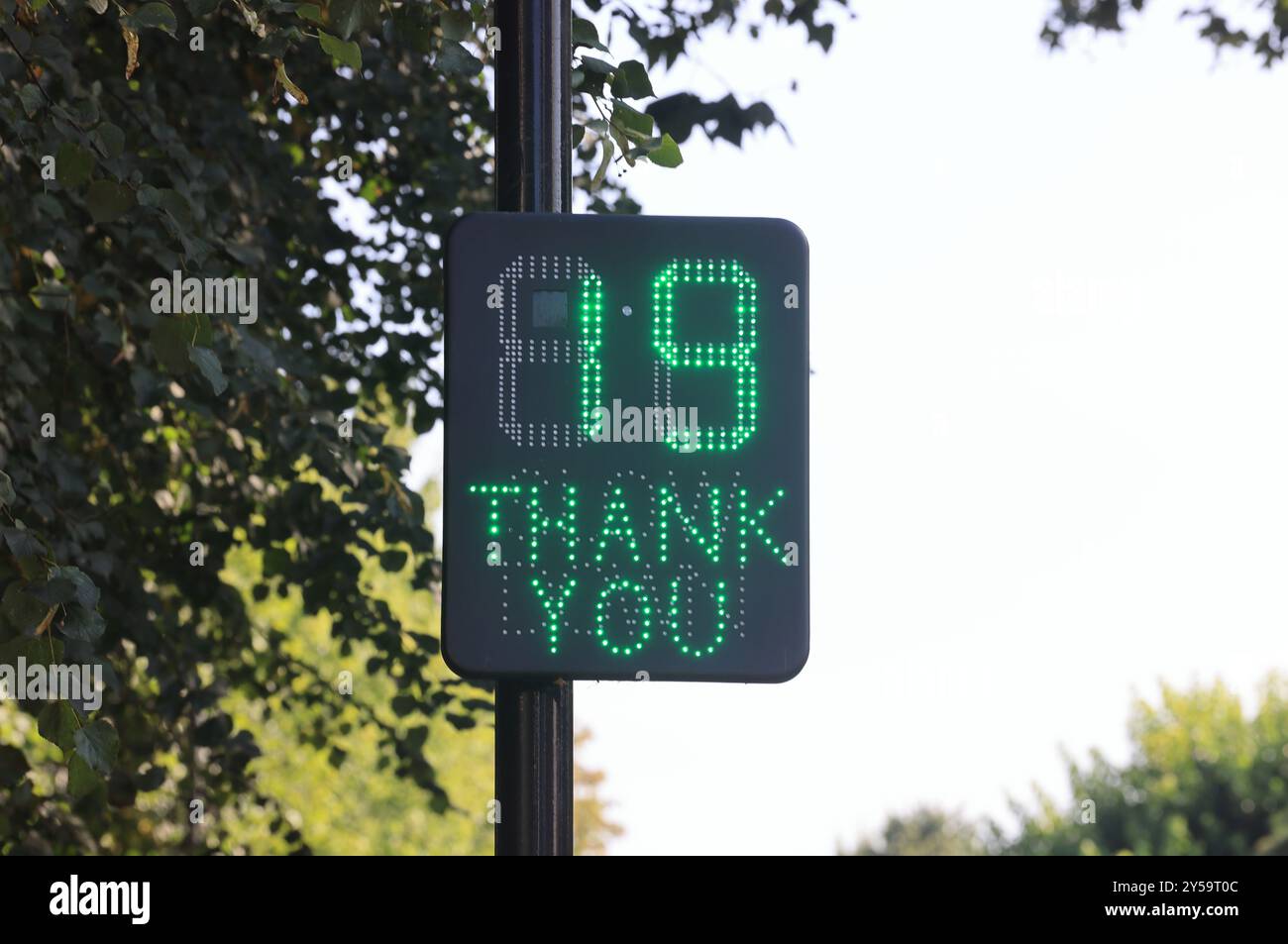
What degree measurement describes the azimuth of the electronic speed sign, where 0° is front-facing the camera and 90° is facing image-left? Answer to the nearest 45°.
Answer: approximately 0°
